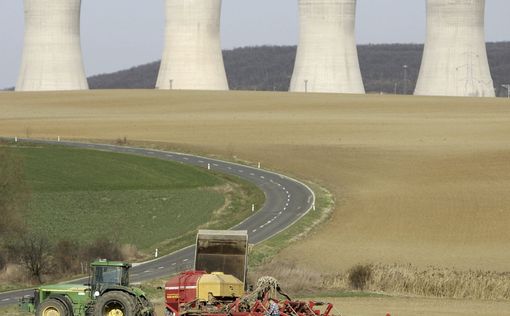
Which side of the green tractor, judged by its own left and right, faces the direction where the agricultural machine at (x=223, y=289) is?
back

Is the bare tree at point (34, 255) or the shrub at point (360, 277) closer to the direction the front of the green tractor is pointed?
the bare tree

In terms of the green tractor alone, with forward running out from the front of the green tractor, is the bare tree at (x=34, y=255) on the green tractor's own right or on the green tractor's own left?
on the green tractor's own right

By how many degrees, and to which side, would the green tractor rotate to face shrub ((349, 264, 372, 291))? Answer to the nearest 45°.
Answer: approximately 135° to its right

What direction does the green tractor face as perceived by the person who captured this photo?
facing to the left of the viewer

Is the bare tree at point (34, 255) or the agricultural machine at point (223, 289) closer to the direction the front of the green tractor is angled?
the bare tree
